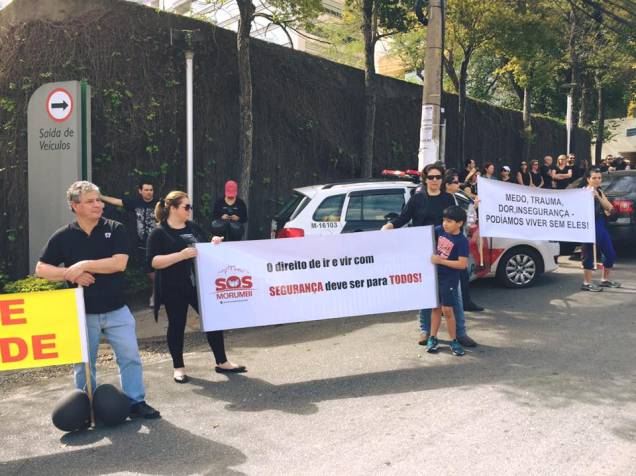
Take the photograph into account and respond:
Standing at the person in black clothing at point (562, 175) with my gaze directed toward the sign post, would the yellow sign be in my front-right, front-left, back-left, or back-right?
front-left

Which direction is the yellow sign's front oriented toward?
toward the camera

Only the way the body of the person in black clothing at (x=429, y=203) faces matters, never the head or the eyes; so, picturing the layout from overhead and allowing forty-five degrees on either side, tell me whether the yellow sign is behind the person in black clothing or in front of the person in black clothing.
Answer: in front

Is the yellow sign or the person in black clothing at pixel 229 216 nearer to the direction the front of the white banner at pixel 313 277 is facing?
the yellow sign

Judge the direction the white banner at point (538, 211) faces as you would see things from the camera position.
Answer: facing the viewer

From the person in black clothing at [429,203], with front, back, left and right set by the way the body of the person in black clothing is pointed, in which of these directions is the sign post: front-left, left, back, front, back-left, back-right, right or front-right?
right

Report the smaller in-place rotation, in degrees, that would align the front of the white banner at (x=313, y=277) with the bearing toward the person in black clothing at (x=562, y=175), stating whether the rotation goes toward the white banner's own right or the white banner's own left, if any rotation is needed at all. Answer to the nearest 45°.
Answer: approximately 135° to the white banner's own left

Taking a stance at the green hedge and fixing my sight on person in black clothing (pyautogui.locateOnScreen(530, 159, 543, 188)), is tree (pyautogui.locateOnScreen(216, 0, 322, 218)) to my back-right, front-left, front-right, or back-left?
front-left

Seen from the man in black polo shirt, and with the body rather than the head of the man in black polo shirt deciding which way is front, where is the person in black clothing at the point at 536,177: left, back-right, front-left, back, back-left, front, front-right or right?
back-left

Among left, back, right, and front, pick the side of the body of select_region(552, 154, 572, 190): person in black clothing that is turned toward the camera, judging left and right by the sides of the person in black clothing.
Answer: front

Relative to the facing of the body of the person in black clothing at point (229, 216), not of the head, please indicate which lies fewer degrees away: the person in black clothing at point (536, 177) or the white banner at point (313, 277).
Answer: the white banner

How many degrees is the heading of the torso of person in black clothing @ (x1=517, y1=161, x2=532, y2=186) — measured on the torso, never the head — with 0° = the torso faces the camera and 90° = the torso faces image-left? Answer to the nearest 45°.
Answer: approximately 315°

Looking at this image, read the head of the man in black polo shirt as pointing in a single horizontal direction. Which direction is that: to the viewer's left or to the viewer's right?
to the viewer's right
